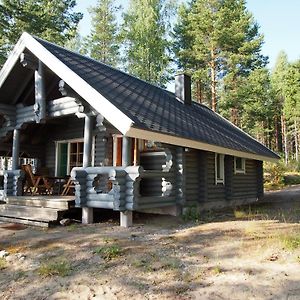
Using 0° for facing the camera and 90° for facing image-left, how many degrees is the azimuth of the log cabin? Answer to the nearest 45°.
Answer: approximately 45°

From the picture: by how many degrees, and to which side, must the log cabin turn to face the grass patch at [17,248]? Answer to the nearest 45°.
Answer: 0° — it already faces it

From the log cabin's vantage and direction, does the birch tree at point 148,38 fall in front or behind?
behind

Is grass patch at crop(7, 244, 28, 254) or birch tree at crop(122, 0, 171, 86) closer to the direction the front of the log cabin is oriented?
the grass patch

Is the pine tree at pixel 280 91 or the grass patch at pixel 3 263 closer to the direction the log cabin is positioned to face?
the grass patch

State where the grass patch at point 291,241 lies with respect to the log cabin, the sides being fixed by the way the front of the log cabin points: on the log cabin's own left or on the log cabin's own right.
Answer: on the log cabin's own left
